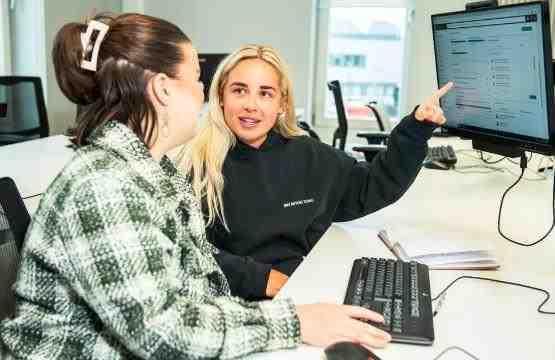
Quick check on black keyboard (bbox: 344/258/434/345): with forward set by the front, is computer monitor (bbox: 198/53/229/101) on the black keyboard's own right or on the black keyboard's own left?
on the black keyboard's own right

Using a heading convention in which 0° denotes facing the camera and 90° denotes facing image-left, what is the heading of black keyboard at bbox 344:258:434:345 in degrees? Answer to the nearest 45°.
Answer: approximately 90°

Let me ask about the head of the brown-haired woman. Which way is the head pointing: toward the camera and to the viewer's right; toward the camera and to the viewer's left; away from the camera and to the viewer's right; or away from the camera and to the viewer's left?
away from the camera and to the viewer's right
